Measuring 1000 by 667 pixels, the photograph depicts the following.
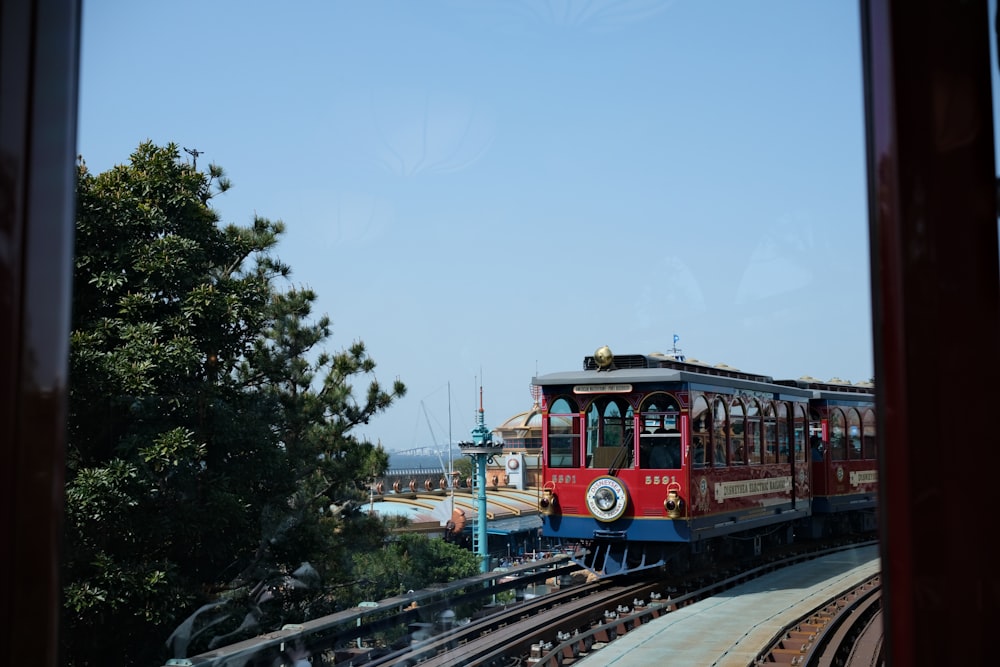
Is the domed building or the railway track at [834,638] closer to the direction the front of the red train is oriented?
the railway track

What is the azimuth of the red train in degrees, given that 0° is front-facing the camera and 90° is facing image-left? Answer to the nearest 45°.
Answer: approximately 45°

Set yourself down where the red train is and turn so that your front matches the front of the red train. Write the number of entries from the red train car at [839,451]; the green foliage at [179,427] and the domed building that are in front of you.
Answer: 1

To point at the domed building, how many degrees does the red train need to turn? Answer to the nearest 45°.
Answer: approximately 135° to its right

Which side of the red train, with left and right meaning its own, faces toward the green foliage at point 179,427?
front
